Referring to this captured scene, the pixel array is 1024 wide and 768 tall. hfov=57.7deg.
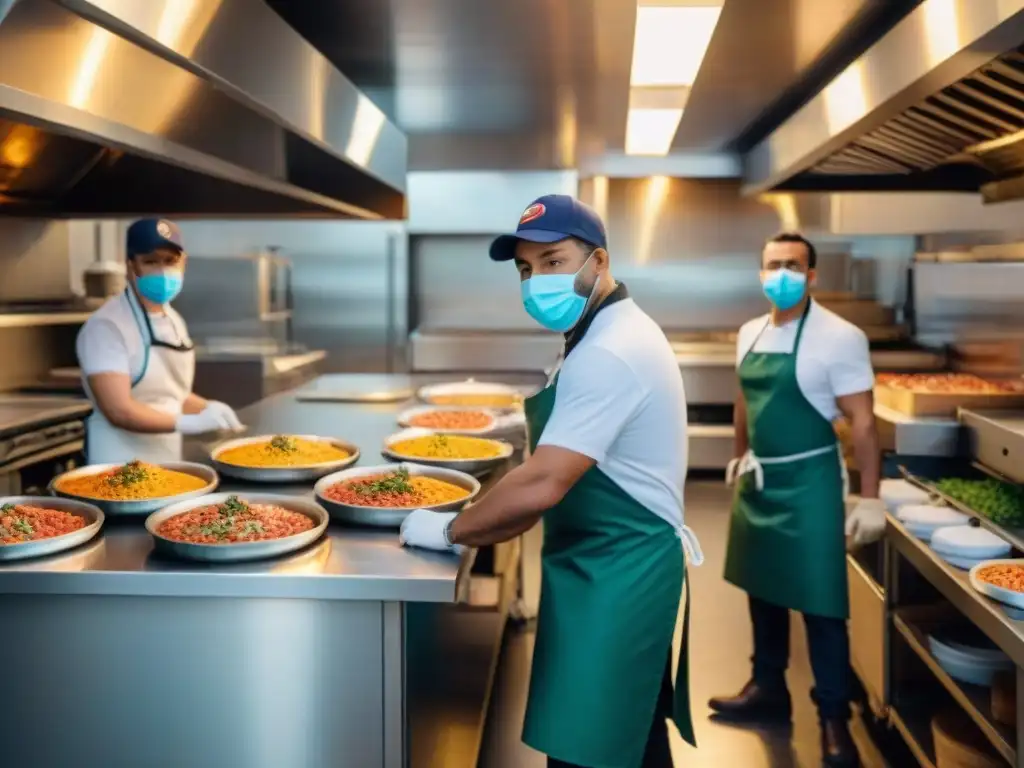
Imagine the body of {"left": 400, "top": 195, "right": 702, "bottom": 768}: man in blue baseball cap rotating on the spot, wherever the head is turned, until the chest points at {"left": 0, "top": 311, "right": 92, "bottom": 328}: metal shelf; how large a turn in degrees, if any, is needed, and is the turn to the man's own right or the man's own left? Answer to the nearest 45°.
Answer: approximately 45° to the man's own right

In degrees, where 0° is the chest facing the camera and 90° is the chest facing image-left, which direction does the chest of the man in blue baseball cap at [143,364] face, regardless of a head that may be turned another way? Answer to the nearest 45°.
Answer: approximately 315°

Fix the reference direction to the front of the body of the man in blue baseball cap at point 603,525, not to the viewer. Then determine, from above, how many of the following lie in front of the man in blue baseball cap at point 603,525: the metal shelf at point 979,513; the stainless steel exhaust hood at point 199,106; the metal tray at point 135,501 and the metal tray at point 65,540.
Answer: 3

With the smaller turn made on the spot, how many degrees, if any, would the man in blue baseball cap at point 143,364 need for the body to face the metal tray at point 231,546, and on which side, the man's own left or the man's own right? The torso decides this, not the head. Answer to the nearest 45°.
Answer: approximately 45° to the man's own right

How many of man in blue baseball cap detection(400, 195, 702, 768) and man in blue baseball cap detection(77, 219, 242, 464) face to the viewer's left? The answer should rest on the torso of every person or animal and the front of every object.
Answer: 1

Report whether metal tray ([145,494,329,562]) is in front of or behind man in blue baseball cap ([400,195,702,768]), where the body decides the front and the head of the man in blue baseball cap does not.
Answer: in front

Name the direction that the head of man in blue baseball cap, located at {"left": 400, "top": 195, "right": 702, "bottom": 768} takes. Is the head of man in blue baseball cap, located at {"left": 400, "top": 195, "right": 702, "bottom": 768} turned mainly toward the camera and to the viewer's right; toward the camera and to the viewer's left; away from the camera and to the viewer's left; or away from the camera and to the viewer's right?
toward the camera and to the viewer's left

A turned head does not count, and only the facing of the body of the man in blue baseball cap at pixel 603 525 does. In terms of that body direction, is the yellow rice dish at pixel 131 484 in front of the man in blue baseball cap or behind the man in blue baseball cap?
in front

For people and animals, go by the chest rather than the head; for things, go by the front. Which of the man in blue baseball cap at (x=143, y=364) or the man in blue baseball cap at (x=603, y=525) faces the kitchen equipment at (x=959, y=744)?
the man in blue baseball cap at (x=143, y=364)

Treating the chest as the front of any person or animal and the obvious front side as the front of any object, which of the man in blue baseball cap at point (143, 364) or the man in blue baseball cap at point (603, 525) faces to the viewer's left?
the man in blue baseball cap at point (603, 525)

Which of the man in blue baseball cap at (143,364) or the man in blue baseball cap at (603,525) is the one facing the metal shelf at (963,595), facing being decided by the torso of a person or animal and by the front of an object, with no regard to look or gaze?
the man in blue baseball cap at (143,364)

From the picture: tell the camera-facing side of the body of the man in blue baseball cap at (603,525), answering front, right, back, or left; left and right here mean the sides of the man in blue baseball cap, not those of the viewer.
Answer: left

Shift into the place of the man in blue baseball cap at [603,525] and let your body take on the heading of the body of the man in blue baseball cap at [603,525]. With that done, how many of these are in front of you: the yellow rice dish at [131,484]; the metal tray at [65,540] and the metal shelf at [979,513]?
2

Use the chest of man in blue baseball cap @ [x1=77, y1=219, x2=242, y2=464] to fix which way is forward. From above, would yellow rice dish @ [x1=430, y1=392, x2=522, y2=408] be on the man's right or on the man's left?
on the man's left

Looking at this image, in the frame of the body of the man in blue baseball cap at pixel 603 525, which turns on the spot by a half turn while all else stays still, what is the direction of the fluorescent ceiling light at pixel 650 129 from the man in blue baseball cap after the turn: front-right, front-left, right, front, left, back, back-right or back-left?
left

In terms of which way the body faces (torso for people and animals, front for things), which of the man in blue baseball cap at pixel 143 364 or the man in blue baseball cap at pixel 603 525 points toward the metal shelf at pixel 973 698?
the man in blue baseball cap at pixel 143 364

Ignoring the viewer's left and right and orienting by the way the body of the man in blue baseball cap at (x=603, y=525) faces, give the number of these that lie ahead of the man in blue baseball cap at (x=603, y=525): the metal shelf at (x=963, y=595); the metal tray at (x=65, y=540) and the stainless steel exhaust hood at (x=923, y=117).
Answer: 1
